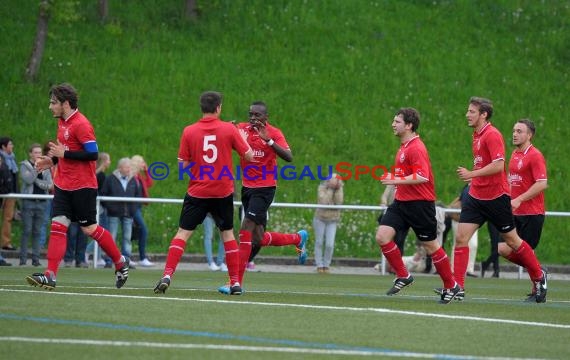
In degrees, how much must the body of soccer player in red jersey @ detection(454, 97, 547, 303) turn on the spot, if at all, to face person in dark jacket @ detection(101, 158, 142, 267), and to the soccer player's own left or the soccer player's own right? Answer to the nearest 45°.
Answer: approximately 45° to the soccer player's own right

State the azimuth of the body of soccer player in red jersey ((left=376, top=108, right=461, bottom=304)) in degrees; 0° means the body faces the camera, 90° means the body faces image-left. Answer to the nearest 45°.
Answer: approximately 90°

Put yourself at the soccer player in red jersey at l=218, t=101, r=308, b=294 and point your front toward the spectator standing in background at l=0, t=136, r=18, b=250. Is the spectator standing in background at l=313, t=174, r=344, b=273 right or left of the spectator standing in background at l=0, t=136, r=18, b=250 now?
right

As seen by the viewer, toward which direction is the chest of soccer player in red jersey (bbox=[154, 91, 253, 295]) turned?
away from the camera

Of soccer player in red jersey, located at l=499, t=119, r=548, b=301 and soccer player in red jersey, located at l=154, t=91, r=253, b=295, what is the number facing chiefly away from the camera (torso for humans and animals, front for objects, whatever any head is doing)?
1

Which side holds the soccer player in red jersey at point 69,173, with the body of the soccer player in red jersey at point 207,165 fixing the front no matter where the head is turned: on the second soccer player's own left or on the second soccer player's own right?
on the second soccer player's own left

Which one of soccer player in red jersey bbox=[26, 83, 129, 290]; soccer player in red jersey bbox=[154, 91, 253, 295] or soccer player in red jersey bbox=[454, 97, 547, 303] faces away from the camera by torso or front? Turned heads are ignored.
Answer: soccer player in red jersey bbox=[154, 91, 253, 295]

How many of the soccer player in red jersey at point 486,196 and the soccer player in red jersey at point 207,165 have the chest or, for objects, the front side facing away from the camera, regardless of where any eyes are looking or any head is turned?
1

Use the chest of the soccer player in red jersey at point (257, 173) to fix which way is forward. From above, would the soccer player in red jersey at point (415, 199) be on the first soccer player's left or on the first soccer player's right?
on the first soccer player's left
